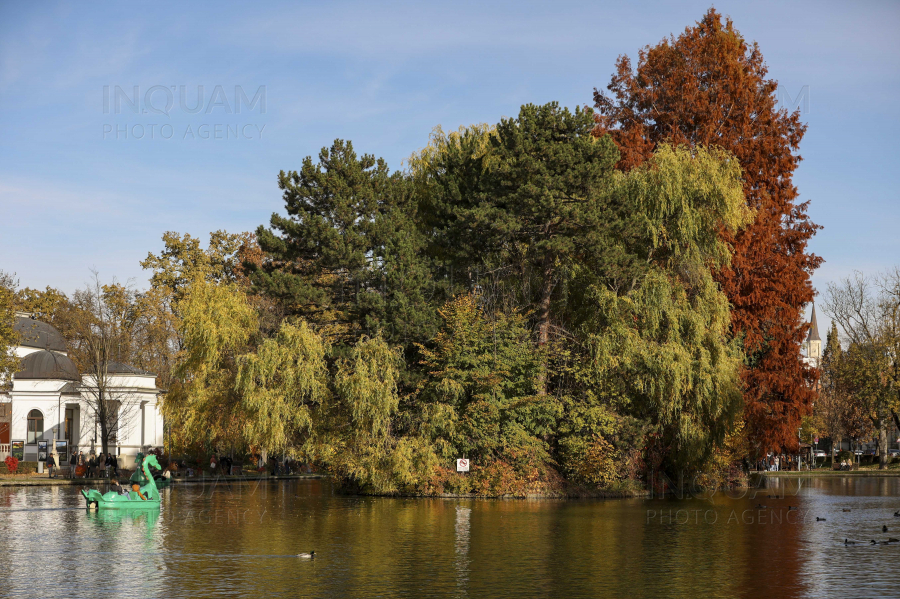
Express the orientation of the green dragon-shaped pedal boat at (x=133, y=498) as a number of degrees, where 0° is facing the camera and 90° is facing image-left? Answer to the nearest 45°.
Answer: approximately 270°

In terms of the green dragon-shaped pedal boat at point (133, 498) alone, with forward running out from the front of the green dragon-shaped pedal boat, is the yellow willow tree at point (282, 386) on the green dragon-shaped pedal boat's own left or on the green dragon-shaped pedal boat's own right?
on the green dragon-shaped pedal boat's own left

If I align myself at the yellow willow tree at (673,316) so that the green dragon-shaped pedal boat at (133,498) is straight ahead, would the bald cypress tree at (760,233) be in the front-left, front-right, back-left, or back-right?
back-right
